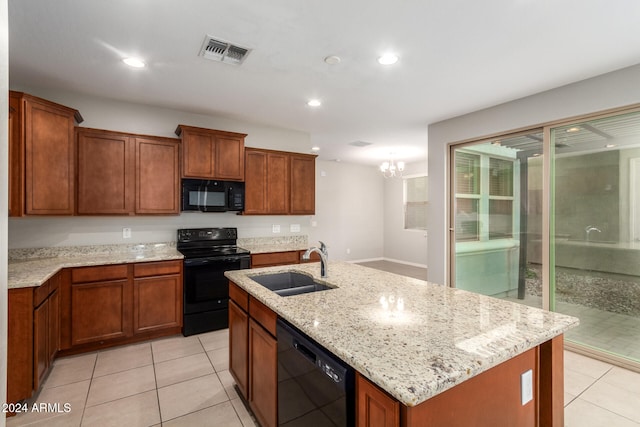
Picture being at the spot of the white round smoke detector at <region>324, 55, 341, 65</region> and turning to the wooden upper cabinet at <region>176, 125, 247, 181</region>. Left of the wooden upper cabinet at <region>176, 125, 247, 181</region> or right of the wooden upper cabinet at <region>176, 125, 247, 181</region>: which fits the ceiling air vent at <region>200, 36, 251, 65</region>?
left

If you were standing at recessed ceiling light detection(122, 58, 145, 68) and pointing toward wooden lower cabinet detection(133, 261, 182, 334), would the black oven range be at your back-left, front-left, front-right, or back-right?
front-right

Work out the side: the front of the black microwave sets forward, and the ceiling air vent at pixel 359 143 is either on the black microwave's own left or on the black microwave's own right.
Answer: on the black microwave's own left

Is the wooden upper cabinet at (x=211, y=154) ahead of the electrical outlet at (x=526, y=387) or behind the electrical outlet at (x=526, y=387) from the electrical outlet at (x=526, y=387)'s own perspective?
behind

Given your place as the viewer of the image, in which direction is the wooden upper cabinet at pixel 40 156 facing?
facing the viewer and to the right of the viewer

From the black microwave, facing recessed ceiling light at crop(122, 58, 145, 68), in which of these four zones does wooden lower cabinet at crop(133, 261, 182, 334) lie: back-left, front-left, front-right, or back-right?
front-right

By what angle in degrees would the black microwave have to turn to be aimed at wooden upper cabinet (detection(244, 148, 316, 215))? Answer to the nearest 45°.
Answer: approximately 90° to its left

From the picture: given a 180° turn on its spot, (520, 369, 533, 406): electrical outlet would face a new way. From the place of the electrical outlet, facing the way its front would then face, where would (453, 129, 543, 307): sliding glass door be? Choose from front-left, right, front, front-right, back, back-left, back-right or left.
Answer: front-right

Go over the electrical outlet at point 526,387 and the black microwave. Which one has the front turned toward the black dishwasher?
the black microwave

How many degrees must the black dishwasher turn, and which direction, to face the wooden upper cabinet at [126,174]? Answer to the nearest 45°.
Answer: approximately 90° to its right

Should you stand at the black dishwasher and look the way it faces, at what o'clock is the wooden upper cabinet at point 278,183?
The wooden upper cabinet is roughly at 4 o'clock from the black dishwasher.

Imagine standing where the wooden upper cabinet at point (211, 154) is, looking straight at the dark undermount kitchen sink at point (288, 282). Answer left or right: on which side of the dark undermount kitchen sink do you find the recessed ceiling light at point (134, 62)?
right
